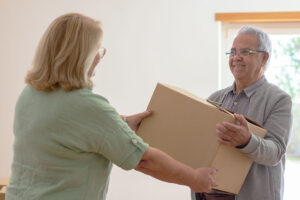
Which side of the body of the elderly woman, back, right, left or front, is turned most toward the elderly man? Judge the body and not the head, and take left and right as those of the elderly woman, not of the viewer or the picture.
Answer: front

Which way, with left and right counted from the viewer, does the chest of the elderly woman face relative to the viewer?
facing away from the viewer and to the right of the viewer

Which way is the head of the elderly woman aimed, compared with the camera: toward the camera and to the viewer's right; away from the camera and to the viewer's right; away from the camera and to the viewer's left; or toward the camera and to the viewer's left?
away from the camera and to the viewer's right

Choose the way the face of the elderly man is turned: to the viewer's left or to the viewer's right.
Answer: to the viewer's left

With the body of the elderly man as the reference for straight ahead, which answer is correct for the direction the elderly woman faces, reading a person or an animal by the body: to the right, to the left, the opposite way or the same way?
the opposite way

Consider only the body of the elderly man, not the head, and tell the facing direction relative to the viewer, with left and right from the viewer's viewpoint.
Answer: facing the viewer and to the left of the viewer

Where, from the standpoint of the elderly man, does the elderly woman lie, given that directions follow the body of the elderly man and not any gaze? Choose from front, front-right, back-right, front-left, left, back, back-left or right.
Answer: front
